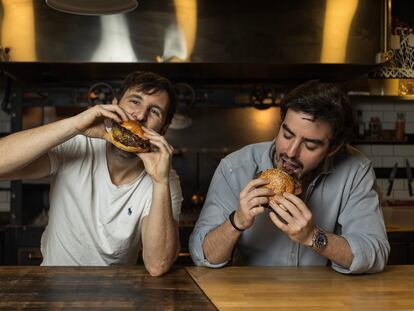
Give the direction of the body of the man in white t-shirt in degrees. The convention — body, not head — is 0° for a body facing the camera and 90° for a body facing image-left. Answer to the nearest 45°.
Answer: approximately 0°

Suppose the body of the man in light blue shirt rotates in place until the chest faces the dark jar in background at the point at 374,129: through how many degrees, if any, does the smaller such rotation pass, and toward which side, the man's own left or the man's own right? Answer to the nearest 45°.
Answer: approximately 180°

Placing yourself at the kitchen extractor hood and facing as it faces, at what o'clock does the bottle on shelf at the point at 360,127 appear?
The bottle on shelf is roughly at 8 o'clock from the kitchen extractor hood.

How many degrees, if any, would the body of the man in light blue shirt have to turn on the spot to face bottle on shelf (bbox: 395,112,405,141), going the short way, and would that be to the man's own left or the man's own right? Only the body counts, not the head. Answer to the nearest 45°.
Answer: approximately 180°

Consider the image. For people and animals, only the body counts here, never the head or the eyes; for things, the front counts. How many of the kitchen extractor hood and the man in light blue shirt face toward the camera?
2

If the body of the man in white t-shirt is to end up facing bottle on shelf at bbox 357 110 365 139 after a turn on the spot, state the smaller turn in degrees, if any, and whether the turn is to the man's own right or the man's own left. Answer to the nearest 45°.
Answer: approximately 135° to the man's own left

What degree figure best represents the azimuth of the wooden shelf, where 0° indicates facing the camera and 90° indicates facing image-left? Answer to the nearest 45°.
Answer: approximately 0°
